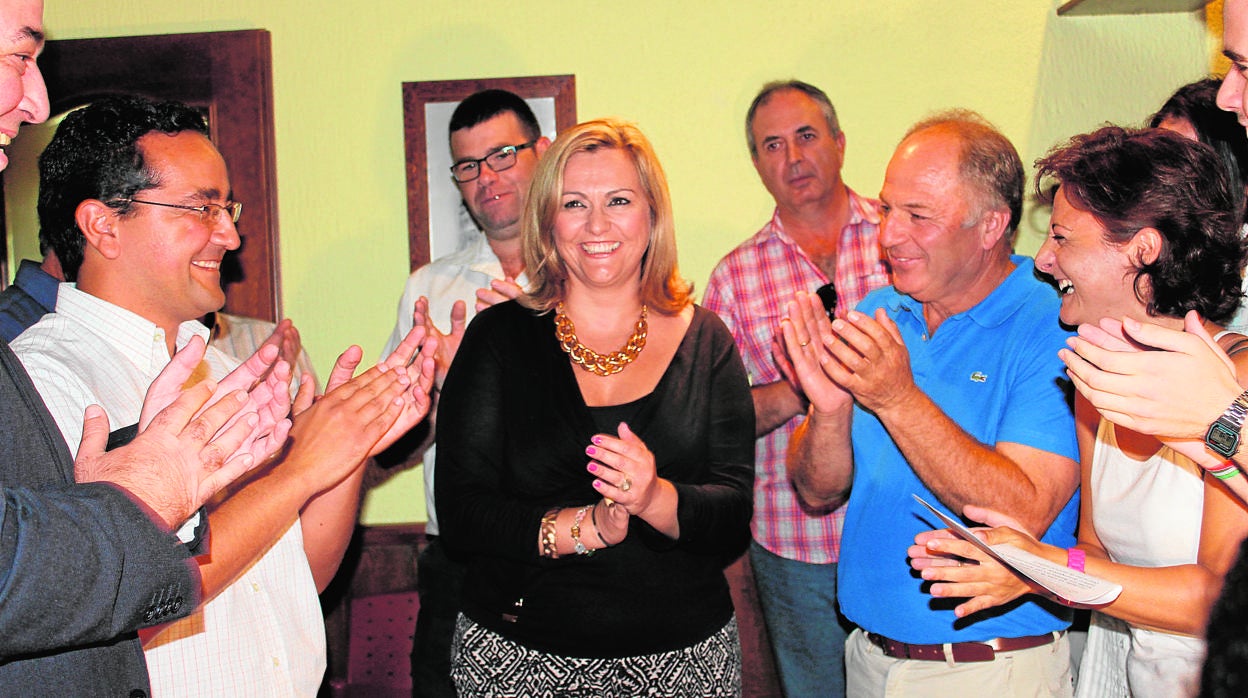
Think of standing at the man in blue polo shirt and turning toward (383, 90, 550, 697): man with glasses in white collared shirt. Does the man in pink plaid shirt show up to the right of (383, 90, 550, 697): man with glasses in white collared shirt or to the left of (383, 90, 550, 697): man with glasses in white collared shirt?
right

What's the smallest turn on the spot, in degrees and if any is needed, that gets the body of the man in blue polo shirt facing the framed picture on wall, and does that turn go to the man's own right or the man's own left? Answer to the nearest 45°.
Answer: approximately 90° to the man's own right

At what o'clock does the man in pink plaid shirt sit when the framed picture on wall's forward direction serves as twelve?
The man in pink plaid shirt is roughly at 10 o'clock from the framed picture on wall.

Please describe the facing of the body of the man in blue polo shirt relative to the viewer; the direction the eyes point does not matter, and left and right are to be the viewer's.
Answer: facing the viewer and to the left of the viewer

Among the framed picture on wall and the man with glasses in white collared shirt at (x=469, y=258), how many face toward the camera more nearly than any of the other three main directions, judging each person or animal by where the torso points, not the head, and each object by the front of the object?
2

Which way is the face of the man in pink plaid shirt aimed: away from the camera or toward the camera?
toward the camera

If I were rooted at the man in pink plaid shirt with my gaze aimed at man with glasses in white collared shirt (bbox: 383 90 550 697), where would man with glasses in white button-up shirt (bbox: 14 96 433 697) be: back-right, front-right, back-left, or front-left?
front-left

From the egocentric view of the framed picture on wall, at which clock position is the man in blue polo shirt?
The man in blue polo shirt is roughly at 11 o'clock from the framed picture on wall.

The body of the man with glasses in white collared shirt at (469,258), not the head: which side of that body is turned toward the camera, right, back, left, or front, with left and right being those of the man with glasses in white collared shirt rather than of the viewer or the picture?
front

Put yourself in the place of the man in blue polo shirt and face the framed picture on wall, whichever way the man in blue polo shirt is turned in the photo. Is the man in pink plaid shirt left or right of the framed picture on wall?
right

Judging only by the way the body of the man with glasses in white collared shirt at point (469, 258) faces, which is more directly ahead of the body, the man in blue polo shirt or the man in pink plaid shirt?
the man in blue polo shirt

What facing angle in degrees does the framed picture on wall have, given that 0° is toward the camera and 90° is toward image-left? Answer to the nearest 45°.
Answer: approximately 0°

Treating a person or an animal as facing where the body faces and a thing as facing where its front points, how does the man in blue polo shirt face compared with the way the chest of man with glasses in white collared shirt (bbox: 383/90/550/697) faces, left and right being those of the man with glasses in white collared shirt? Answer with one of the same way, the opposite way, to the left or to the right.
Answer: to the right

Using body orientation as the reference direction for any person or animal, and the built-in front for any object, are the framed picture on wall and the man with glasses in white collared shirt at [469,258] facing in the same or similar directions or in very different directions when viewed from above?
same or similar directions
